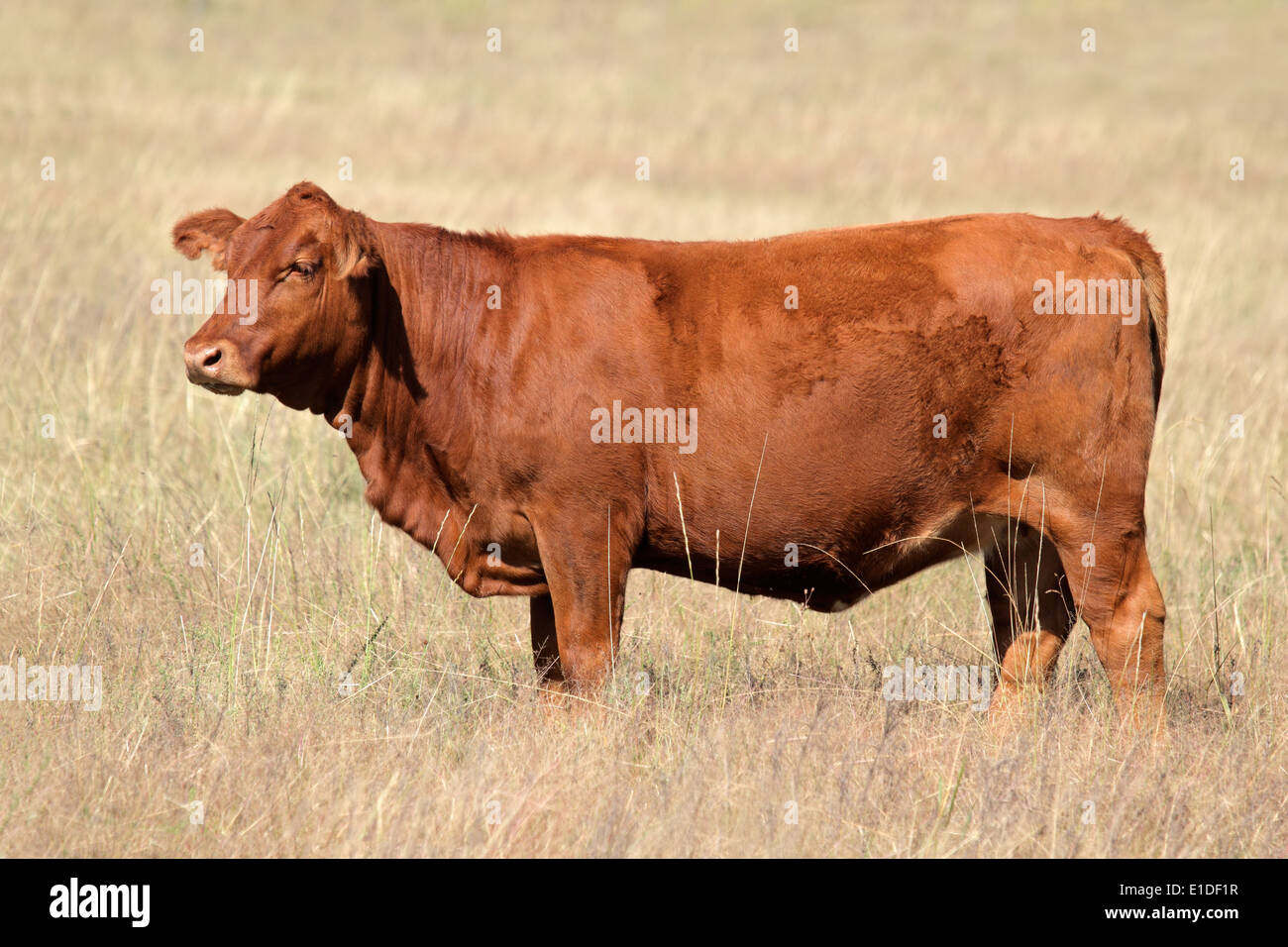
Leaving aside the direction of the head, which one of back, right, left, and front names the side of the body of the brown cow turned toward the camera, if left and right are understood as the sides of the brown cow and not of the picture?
left
